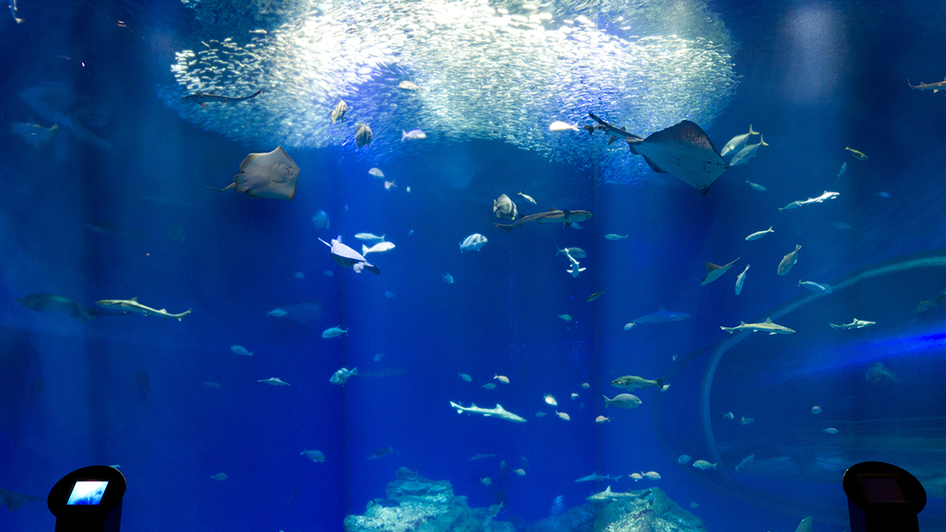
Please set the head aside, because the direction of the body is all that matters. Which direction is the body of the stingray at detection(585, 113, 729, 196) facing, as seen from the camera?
to the viewer's right

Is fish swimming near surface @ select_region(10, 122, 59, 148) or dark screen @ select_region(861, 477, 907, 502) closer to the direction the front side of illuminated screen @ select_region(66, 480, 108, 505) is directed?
the dark screen

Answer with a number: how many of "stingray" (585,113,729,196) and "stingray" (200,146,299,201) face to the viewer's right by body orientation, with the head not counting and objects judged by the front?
2

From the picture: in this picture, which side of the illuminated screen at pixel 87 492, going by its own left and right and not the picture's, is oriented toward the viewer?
front

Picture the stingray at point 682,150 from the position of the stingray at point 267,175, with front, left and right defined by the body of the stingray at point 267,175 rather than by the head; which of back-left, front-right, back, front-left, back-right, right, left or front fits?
front-right

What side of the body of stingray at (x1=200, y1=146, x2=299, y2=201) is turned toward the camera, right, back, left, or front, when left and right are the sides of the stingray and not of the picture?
right

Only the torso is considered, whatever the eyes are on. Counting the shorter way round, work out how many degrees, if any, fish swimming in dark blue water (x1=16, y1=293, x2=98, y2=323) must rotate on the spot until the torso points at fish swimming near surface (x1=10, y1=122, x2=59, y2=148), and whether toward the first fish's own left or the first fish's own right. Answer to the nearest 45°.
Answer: approximately 90° to the first fish's own right

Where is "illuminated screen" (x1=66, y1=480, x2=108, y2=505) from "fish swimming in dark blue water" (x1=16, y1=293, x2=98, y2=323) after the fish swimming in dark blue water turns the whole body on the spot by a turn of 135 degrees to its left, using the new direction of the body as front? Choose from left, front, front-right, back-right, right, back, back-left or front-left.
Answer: front-right

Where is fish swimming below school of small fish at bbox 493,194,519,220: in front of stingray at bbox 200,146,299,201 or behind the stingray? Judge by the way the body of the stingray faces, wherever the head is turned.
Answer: in front

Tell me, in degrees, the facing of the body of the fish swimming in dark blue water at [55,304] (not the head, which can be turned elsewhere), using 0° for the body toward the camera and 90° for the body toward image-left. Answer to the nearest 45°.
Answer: approximately 90°

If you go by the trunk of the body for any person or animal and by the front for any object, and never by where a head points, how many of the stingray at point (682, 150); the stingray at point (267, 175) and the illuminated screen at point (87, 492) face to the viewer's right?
2
